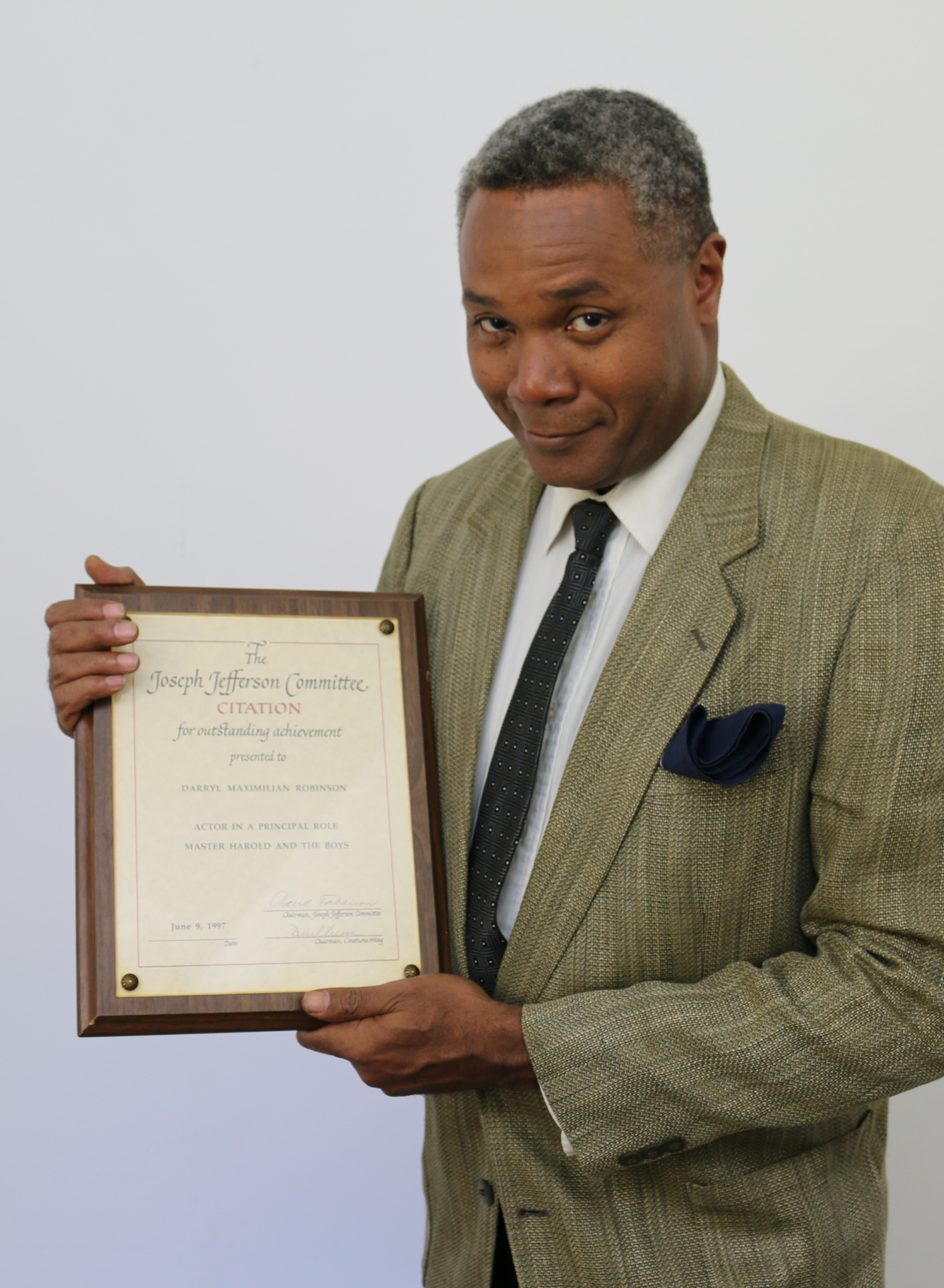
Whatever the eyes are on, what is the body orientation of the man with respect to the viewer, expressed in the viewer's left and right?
facing the viewer and to the left of the viewer
